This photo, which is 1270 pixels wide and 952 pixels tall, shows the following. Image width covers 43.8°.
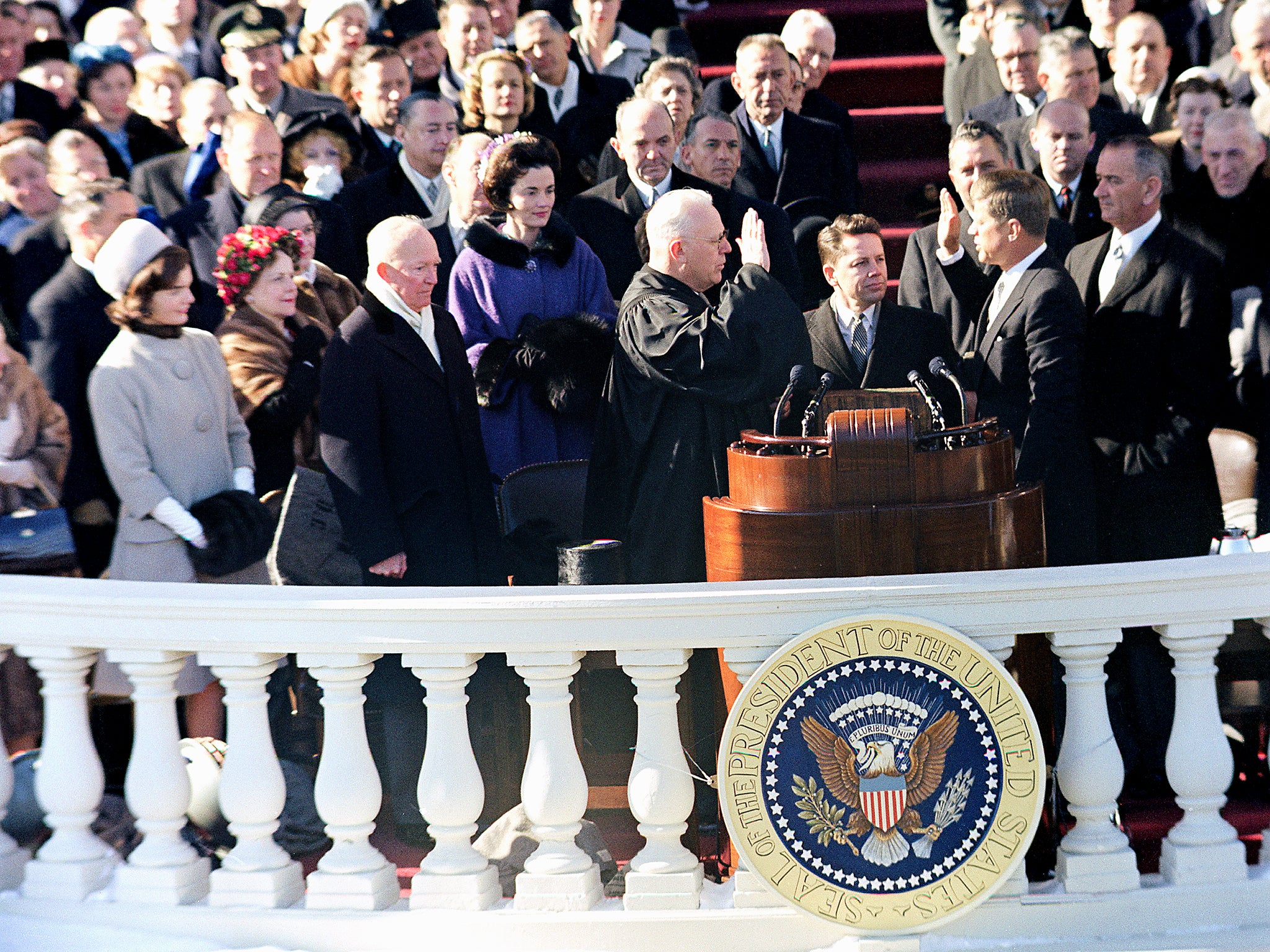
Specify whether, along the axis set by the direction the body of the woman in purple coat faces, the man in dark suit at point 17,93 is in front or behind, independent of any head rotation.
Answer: behind

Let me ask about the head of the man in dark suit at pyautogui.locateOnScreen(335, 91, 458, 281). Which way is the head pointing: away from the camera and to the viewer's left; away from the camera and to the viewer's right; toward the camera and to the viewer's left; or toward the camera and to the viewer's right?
toward the camera and to the viewer's right

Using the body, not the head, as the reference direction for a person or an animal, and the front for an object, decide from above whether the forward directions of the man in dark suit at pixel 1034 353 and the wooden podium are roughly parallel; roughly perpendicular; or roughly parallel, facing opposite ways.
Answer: roughly perpendicular

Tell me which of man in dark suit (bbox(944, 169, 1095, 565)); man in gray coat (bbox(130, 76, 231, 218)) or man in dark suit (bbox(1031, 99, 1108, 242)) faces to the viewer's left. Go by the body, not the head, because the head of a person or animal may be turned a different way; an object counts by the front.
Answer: man in dark suit (bbox(944, 169, 1095, 565))

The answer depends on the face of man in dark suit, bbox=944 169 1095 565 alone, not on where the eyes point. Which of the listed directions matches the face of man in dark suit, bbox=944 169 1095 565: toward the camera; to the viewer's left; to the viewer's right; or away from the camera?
to the viewer's left

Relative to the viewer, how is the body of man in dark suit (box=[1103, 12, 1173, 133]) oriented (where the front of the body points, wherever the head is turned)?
toward the camera

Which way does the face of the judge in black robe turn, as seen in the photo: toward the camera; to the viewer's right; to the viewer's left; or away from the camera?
to the viewer's right

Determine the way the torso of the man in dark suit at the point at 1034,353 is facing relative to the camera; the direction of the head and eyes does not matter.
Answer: to the viewer's left

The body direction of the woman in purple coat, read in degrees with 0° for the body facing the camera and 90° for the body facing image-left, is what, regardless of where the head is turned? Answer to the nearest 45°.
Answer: approximately 315°

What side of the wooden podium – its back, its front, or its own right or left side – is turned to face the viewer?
front

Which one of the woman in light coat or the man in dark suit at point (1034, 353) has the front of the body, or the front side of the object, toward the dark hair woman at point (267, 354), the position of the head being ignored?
the man in dark suit

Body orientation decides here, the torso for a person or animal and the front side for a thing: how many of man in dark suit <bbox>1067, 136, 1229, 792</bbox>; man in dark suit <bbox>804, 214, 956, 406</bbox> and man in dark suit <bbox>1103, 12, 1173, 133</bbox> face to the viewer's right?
0

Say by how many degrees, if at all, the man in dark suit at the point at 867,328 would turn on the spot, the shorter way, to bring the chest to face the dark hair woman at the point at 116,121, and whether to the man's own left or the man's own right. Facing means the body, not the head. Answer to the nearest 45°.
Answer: approximately 135° to the man's own right

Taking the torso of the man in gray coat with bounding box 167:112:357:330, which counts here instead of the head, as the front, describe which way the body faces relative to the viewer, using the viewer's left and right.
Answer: facing the viewer and to the right of the viewer

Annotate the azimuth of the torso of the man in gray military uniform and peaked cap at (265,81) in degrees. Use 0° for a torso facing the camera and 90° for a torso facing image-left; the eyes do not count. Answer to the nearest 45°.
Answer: approximately 315°

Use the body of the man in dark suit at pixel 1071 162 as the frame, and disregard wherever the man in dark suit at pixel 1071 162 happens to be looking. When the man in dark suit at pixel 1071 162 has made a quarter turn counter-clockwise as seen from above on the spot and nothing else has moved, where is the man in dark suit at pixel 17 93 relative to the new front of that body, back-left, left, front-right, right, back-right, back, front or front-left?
back

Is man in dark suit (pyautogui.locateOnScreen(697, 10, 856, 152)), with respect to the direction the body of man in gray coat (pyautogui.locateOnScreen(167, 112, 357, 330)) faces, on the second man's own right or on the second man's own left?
on the second man's own left

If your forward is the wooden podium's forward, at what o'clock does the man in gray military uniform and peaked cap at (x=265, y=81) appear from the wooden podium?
The man in gray military uniform and peaked cap is roughly at 5 o'clock from the wooden podium.

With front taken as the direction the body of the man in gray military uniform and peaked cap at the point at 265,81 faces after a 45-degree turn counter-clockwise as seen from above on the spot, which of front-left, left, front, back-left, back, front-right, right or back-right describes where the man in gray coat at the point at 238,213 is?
right

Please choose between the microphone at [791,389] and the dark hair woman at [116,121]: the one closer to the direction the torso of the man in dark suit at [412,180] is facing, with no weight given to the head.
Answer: the microphone
